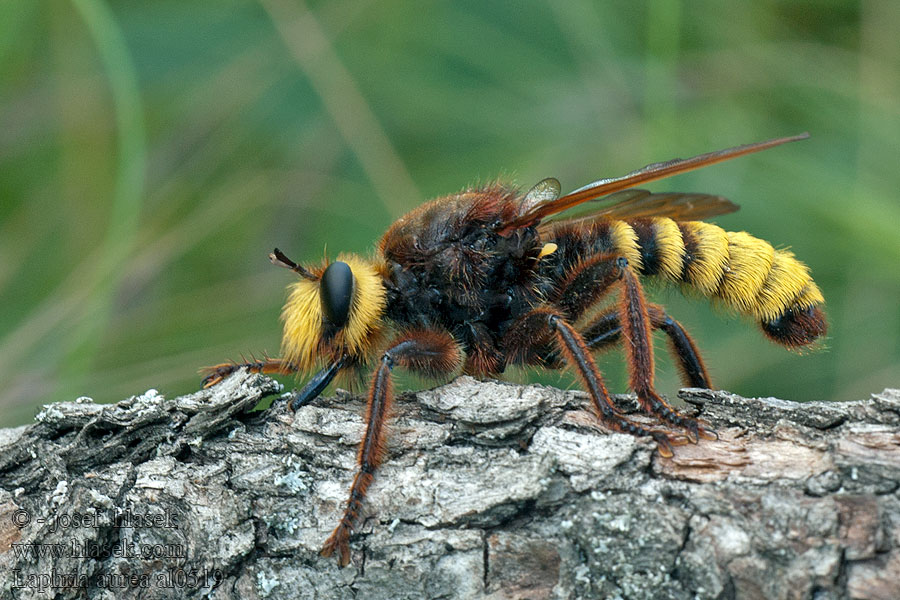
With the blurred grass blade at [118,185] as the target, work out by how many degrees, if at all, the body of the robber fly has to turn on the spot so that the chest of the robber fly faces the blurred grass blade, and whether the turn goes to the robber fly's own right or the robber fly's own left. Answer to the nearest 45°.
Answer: approximately 90° to the robber fly's own right

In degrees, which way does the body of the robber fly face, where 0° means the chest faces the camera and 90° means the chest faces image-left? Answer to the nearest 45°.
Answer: approximately 90°
